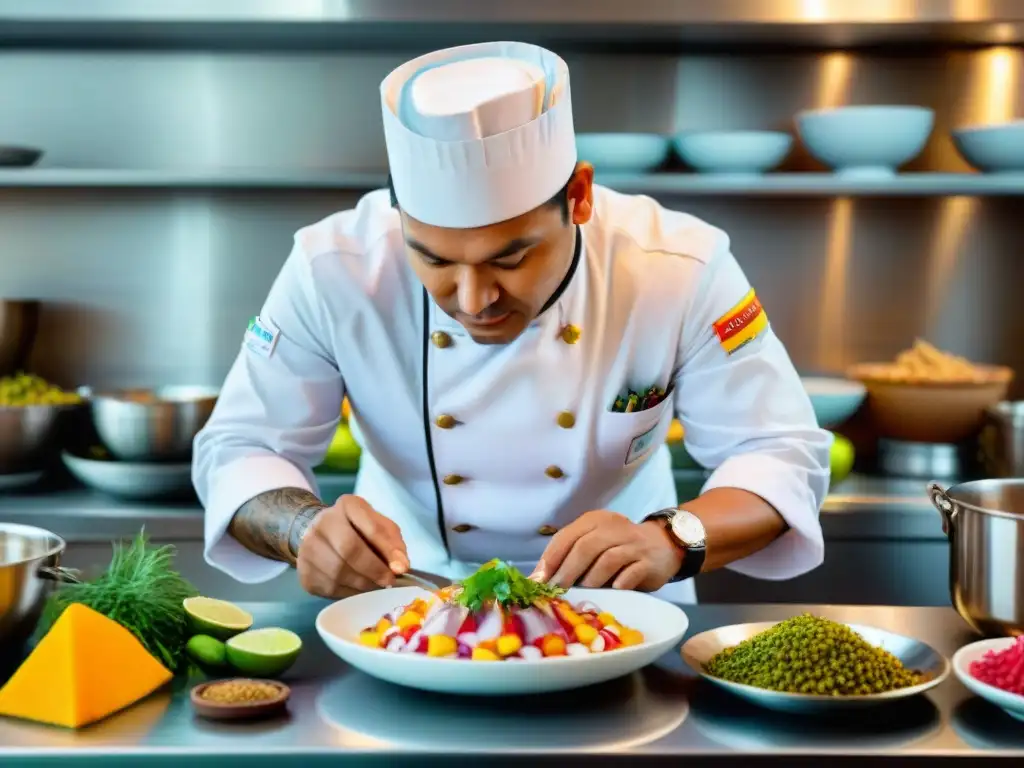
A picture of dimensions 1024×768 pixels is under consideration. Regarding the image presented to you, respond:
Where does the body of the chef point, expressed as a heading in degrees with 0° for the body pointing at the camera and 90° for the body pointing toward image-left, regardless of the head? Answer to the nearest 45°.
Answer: approximately 0°

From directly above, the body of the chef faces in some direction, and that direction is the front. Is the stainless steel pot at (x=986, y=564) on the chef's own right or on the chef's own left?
on the chef's own left

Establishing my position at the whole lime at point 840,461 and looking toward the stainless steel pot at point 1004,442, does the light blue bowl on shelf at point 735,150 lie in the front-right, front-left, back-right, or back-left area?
back-left

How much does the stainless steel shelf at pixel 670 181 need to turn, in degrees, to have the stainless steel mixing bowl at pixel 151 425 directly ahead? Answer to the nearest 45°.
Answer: approximately 90° to its right

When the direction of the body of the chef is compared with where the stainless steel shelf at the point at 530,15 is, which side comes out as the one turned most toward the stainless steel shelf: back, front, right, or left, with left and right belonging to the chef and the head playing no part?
back

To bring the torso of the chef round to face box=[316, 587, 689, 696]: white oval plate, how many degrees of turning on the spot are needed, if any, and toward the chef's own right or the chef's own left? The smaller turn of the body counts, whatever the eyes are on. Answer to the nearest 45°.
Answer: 0° — they already face it

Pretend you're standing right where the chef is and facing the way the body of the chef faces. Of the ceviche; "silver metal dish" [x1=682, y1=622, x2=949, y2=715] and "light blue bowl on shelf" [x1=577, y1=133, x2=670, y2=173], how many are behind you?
1

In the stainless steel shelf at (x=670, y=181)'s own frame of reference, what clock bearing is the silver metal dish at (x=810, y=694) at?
The silver metal dish is roughly at 12 o'clock from the stainless steel shelf.

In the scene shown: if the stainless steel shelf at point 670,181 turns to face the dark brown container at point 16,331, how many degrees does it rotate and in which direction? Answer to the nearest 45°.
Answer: approximately 90° to its right

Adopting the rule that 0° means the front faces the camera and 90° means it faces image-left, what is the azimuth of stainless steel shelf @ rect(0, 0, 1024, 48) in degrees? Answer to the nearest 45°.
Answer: approximately 0°
